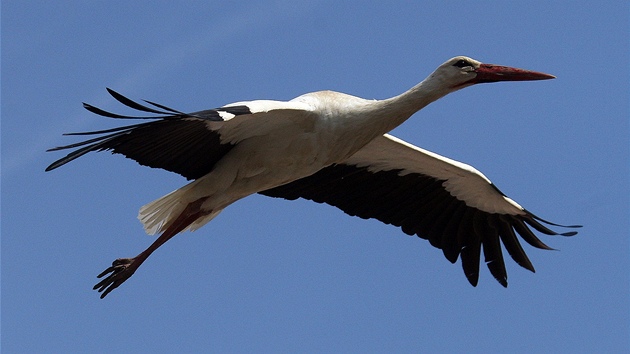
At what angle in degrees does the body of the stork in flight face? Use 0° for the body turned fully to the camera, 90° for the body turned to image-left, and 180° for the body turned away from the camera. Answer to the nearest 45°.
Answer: approximately 315°
